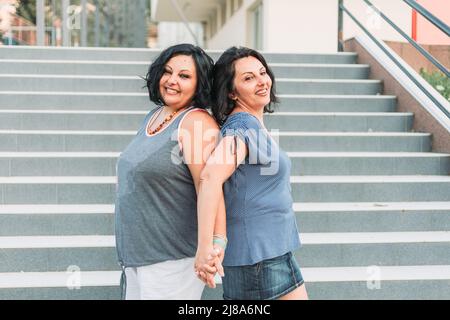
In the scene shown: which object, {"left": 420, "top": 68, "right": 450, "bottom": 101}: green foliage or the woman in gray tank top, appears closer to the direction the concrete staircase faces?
the woman in gray tank top

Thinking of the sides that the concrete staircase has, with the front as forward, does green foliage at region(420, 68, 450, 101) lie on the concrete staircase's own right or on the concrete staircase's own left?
on the concrete staircase's own left

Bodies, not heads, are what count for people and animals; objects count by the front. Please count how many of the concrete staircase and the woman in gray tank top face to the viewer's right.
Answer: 0

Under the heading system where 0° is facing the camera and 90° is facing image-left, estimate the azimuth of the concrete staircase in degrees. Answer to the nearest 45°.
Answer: approximately 0°

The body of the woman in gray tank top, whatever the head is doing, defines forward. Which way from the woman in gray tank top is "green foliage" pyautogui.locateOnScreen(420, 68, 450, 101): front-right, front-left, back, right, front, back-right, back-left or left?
back

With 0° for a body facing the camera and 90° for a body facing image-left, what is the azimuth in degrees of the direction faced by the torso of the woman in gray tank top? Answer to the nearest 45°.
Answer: approximately 45°

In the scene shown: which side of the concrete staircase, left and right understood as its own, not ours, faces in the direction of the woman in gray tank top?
front
